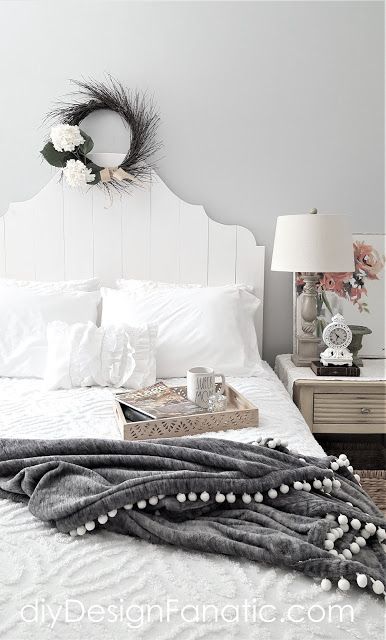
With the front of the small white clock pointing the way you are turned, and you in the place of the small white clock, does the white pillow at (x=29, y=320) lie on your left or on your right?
on your right

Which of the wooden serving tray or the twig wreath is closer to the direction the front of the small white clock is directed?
the wooden serving tray

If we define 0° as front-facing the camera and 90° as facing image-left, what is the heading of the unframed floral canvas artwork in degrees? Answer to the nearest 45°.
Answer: approximately 0°

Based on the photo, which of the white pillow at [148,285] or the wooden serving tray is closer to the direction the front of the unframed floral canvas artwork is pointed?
the wooden serving tray
